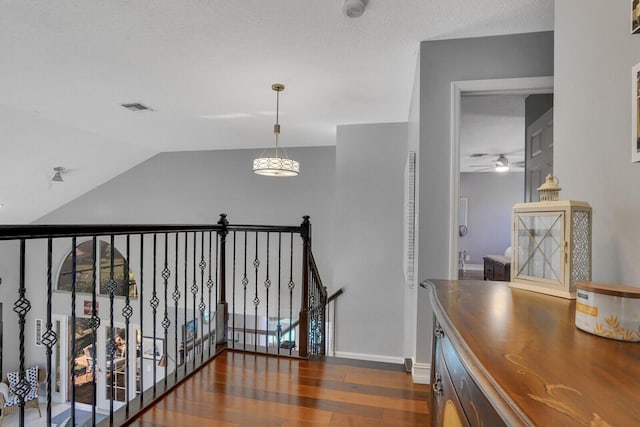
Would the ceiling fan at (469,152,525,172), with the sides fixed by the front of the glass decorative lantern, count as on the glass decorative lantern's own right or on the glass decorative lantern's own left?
on the glass decorative lantern's own right

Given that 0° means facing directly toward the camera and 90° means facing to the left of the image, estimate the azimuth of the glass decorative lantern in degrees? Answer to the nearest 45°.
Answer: approximately 45°
